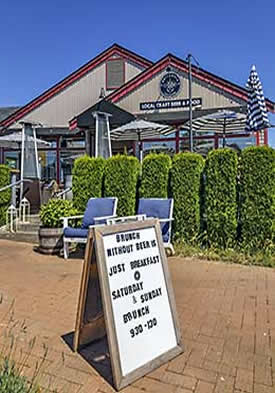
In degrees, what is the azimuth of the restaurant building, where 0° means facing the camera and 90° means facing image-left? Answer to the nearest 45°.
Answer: approximately 0°

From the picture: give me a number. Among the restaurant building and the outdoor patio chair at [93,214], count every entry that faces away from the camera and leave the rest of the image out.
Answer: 0

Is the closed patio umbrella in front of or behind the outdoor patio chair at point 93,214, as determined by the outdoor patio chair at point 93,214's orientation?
behind

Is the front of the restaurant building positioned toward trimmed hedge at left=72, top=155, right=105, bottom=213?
yes

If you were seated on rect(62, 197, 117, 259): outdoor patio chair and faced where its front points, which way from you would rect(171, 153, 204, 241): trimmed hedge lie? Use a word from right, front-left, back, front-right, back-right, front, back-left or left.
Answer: back-left

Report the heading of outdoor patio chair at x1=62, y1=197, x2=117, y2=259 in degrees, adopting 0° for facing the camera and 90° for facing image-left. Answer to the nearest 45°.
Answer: approximately 45°

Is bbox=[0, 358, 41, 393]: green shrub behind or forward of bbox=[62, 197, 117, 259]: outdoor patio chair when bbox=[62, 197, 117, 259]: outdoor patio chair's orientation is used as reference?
forward

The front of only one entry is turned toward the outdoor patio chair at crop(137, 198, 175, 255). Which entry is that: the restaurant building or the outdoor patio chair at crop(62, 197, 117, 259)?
the restaurant building

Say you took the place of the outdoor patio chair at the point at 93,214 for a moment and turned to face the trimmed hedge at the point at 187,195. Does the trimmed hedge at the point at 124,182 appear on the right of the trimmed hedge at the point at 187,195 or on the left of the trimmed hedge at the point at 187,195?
left

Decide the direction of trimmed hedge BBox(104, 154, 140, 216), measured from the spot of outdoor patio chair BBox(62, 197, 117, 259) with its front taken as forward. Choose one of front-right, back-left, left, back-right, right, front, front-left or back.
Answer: back

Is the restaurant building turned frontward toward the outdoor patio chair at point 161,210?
yes

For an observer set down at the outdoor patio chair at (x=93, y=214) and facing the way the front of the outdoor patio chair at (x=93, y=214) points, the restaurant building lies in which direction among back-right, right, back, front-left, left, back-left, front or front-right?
back-right

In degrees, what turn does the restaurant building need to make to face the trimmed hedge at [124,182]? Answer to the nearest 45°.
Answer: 0° — it already faces it
